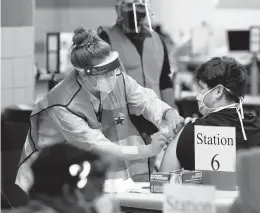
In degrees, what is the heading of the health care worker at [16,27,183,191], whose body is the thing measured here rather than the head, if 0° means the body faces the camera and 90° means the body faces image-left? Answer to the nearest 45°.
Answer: approximately 315°

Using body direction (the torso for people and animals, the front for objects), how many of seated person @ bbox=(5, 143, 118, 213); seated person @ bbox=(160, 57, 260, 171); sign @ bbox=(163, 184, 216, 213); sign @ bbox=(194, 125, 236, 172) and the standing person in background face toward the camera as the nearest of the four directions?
3

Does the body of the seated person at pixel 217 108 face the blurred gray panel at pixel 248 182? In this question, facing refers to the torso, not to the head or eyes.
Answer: no

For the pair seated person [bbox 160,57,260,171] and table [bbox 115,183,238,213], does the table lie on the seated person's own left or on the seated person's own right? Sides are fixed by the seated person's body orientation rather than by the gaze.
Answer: on the seated person's own left

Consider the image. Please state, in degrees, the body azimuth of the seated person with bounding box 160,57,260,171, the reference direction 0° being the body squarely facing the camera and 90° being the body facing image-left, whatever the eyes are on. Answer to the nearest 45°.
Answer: approximately 135°

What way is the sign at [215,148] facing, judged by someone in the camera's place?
facing the viewer

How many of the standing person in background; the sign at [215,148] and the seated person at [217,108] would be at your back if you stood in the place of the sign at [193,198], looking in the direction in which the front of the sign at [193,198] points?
3

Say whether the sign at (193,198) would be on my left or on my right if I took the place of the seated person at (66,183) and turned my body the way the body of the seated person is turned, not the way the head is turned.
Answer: on my right

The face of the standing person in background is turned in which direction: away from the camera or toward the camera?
toward the camera

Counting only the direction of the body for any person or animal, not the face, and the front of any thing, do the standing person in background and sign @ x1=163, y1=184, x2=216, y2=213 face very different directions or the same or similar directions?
same or similar directions

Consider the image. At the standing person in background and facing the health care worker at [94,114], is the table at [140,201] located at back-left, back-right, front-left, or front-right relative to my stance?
front-left
